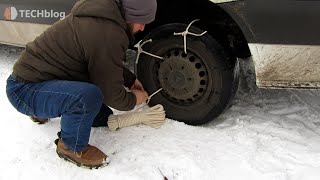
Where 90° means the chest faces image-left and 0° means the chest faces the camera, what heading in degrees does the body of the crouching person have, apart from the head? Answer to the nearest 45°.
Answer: approximately 270°
